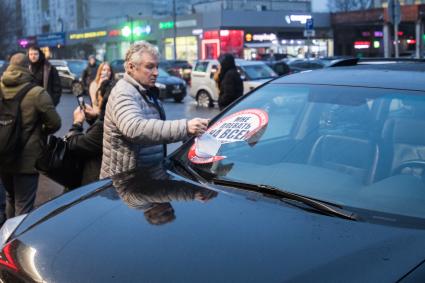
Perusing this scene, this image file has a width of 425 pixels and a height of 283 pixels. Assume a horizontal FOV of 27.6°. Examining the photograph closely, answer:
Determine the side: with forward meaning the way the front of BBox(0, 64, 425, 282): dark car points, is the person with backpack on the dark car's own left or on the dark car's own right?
on the dark car's own right

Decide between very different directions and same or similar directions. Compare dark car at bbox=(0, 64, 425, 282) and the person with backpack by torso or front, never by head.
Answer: very different directions

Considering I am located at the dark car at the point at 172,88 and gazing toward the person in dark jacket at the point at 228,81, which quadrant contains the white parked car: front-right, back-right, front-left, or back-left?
front-left

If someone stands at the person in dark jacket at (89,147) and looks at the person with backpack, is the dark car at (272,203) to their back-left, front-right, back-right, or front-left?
back-left

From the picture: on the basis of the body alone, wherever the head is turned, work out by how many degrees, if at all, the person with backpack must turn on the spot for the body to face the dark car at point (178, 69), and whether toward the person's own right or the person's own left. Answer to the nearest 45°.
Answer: approximately 45° to the person's own left

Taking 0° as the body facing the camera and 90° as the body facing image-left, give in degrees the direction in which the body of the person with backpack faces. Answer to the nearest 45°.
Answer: approximately 225°

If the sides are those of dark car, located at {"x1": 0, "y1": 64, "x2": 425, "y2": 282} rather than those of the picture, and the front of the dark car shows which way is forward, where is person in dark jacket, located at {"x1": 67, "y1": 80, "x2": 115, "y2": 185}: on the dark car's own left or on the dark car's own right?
on the dark car's own right

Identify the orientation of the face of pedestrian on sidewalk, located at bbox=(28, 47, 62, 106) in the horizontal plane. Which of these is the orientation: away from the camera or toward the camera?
toward the camera

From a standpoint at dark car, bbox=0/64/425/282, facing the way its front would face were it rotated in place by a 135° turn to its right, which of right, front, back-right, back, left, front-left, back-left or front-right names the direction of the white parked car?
front

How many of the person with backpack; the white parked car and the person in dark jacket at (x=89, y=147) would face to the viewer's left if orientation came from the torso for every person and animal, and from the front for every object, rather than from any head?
1
